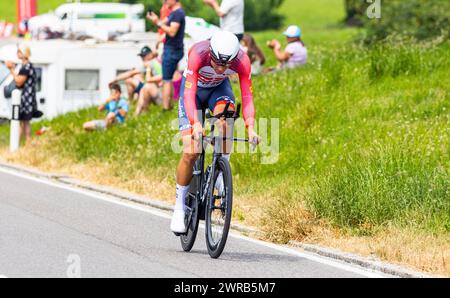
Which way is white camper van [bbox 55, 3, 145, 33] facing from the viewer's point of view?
to the viewer's left

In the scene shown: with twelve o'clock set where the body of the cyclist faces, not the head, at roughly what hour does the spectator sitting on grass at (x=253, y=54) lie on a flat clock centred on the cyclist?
The spectator sitting on grass is roughly at 6 o'clock from the cyclist.

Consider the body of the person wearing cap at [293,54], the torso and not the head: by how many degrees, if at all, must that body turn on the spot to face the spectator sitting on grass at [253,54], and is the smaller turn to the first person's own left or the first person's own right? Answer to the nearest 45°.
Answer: approximately 45° to the first person's own right

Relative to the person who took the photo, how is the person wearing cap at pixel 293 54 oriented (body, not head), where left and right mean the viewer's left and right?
facing to the left of the viewer

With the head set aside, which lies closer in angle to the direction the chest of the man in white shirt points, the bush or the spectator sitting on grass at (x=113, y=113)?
the spectator sitting on grass

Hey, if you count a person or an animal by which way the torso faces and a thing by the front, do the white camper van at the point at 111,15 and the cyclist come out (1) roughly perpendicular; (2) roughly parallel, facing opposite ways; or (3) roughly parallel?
roughly perpendicular
